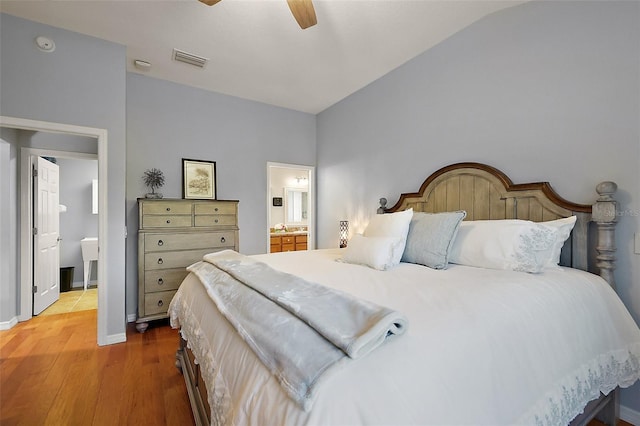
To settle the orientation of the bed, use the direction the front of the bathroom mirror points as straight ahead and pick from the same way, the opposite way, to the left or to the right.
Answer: to the right

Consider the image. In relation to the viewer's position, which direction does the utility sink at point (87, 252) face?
facing the viewer

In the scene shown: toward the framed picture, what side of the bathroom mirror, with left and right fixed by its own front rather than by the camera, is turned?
right

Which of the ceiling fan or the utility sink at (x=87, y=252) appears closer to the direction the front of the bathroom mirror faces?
the ceiling fan

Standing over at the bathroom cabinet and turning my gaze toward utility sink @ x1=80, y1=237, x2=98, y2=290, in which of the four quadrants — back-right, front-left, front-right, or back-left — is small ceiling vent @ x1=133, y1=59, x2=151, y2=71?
front-left

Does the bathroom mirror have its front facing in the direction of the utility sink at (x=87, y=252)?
no

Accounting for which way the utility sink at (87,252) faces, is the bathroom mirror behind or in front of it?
behind

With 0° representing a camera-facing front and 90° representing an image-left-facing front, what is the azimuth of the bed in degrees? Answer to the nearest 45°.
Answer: approximately 45°

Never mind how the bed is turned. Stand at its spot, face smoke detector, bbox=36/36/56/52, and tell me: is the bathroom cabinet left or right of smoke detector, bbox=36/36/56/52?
right

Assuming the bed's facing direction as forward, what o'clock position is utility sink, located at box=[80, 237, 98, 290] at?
The utility sink is roughly at 2 o'clock from the bed.

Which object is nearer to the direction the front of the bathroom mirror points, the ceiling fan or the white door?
the ceiling fan

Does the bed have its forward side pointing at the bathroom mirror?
no

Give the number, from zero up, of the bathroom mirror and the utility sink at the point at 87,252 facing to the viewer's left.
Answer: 0

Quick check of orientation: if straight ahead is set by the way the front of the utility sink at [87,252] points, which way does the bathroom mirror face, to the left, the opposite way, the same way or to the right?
to the left

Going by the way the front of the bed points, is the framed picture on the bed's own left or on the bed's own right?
on the bed's own right

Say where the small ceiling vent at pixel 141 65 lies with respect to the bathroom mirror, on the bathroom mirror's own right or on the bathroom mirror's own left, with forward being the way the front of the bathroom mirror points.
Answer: on the bathroom mirror's own right
